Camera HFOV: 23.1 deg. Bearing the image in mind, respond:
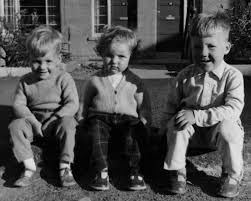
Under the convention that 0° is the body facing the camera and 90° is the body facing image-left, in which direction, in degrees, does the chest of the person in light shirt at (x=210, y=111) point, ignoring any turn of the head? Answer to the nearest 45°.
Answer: approximately 0°

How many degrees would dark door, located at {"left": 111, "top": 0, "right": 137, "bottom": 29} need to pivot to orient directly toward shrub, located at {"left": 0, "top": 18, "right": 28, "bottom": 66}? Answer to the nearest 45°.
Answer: approximately 45° to its right

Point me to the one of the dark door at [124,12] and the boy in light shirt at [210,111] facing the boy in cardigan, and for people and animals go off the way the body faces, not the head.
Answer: the dark door

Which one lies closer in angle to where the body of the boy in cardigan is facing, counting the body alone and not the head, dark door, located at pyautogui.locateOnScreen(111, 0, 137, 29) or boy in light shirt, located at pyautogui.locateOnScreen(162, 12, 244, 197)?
the boy in light shirt
